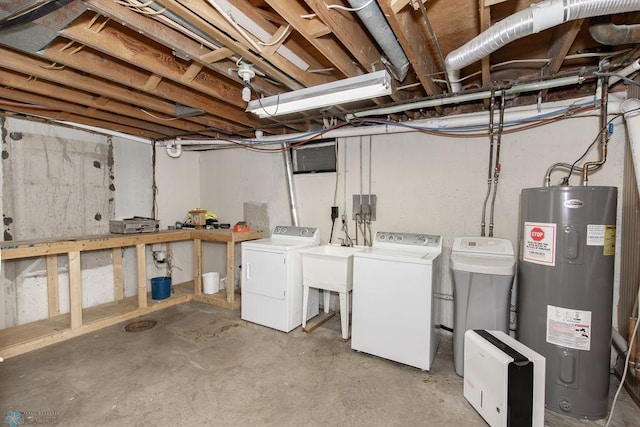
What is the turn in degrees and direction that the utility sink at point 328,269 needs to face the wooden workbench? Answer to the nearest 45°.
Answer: approximately 45° to its right

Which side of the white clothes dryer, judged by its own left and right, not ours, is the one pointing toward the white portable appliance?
left

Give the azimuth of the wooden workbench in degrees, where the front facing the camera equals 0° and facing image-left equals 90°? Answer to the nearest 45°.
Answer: approximately 315°

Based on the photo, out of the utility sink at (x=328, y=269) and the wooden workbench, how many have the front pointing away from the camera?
0

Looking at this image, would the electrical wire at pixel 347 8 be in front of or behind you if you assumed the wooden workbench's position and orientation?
in front

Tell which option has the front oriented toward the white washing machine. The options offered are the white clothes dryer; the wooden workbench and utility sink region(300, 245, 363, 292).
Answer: the wooden workbench

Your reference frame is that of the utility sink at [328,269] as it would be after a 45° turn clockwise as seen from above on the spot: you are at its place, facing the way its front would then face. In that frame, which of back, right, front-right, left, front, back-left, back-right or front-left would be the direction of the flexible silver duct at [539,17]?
back-left

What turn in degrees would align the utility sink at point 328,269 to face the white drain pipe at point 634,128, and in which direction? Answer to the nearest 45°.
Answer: approximately 90° to its left

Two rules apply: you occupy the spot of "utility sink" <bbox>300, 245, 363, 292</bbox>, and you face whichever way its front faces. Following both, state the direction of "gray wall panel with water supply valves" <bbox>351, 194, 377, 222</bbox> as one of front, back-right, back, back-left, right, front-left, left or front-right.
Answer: back

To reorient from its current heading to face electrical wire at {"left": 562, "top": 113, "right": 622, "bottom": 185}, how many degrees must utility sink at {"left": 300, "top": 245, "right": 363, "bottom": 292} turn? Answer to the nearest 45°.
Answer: approximately 135° to its left

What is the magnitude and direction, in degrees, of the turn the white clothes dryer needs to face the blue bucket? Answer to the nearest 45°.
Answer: approximately 90° to its right

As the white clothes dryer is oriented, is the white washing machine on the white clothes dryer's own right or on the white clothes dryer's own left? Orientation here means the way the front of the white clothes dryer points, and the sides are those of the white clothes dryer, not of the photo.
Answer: on the white clothes dryer's own left

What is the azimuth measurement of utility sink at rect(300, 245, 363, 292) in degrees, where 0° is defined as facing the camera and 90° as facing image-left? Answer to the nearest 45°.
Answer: approximately 45°

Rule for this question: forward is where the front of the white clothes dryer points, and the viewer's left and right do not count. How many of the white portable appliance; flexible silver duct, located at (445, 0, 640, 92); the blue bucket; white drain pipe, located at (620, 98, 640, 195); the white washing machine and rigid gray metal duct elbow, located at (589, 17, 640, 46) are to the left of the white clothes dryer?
5
